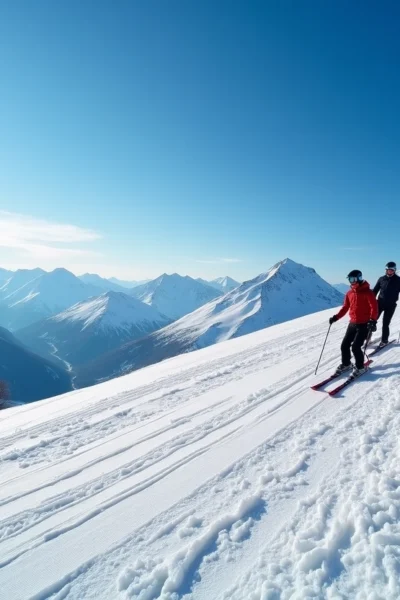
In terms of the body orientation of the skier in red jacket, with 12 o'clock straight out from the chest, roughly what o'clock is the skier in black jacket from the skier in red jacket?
The skier in black jacket is roughly at 5 o'clock from the skier in red jacket.

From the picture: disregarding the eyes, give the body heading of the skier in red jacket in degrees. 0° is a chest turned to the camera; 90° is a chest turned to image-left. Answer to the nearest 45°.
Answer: approximately 45°
